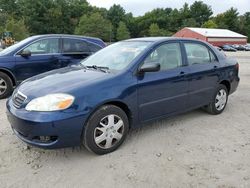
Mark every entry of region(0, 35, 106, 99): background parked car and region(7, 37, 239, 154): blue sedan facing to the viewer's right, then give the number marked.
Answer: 0

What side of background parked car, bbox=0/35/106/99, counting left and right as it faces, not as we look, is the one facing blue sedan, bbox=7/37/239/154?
left

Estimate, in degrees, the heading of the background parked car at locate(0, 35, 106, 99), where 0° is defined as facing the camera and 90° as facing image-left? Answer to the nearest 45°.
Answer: approximately 90°

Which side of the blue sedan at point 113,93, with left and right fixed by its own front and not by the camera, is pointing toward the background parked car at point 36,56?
right

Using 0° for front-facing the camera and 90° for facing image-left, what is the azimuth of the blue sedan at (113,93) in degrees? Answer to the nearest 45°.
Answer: approximately 45°
